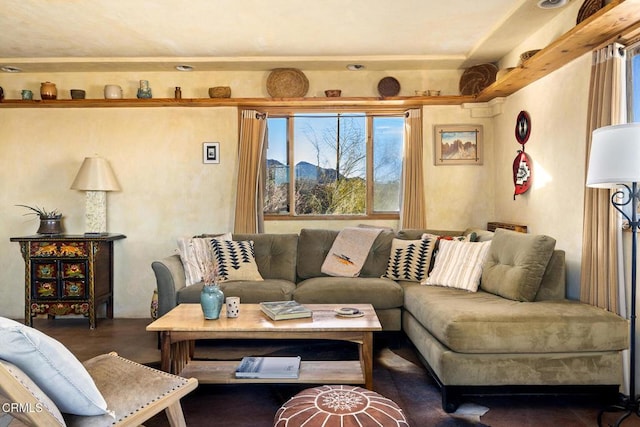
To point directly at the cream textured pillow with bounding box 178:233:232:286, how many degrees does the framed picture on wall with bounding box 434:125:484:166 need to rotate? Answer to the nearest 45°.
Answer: approximately 45° to its right

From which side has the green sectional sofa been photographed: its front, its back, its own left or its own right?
front

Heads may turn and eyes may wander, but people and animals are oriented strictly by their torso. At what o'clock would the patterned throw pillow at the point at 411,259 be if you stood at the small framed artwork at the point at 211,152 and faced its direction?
The patterned throw pillow is roughly at 10 o'clock from the small framed artwork.

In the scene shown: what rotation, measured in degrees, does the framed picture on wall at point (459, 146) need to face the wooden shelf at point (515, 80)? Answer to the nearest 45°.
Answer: approximately 45° to its left

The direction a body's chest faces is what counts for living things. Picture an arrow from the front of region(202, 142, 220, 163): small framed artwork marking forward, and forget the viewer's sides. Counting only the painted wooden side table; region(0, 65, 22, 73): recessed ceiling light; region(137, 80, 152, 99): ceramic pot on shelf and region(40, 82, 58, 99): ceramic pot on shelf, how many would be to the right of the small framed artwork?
4

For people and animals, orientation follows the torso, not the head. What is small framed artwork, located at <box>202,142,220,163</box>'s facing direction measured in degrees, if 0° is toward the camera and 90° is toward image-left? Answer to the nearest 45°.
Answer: approximately 0°

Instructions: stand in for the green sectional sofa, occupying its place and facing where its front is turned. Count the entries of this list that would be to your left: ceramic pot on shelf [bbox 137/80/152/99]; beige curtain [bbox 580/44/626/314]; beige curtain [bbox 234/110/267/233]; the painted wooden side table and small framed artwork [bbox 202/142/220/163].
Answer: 1

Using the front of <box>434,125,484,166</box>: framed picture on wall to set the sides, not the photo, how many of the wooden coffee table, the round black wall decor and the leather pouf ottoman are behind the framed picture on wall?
0

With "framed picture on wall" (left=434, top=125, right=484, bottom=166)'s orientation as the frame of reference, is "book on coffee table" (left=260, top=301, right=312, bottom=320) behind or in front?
in front

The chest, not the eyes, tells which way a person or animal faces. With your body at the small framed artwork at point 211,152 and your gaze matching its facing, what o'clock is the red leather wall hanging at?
The red leather wall hanging is roughly at 10 o'clock from the small framed artwork.

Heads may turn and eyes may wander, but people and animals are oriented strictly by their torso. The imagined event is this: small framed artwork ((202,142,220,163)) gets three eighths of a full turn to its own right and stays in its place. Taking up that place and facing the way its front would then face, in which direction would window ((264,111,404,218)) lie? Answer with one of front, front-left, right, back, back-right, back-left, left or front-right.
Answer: back-right

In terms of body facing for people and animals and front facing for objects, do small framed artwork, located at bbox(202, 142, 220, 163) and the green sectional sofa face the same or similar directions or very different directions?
same or similar directions

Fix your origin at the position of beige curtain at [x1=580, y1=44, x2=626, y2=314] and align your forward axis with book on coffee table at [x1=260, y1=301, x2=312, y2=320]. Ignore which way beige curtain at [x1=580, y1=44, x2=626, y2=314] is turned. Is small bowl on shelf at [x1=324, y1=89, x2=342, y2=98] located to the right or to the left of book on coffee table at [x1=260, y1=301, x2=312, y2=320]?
right

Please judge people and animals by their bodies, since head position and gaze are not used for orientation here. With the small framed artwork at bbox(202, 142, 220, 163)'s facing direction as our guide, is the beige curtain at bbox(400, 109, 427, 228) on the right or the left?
on its left

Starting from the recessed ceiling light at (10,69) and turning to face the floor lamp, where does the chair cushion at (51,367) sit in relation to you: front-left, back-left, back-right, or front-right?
front-right
